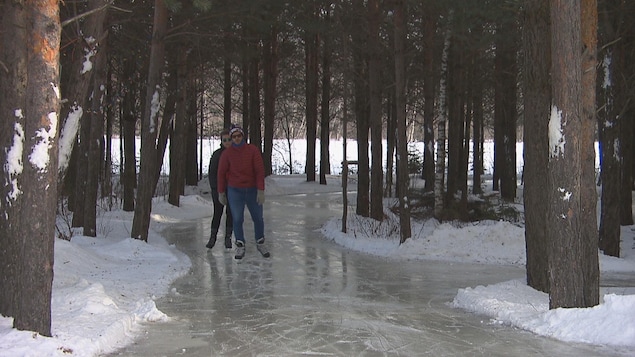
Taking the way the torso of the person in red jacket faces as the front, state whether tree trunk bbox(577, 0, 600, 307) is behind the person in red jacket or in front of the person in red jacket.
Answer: in front

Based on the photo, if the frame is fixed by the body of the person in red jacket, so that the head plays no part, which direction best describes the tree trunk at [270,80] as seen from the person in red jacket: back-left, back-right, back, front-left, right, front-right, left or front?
back

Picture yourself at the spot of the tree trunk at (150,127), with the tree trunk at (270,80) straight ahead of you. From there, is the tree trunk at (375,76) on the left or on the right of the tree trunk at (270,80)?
right

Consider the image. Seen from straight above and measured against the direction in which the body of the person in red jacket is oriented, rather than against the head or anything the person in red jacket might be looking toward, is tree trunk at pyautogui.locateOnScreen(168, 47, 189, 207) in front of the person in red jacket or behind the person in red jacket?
behind

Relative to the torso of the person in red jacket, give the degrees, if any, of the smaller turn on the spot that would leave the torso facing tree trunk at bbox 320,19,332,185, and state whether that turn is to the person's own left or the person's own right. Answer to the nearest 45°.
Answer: approximately 180°

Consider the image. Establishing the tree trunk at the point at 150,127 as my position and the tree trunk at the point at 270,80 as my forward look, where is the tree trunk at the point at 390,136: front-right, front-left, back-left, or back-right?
front-right

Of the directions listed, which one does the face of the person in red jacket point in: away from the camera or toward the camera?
toward the camera

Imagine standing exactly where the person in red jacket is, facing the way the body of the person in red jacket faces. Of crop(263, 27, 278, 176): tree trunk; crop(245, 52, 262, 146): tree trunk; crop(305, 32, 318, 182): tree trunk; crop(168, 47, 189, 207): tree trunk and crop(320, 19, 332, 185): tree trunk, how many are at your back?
5

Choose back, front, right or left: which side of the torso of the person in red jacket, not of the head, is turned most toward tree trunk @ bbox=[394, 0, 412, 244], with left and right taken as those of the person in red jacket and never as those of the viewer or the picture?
left

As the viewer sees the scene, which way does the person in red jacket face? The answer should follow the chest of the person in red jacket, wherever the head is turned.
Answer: toward the camera

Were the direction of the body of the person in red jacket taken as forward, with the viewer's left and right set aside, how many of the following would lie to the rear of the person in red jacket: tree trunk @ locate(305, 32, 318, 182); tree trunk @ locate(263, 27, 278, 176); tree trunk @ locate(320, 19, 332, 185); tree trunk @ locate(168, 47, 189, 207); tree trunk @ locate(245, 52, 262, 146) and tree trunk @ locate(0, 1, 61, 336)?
5

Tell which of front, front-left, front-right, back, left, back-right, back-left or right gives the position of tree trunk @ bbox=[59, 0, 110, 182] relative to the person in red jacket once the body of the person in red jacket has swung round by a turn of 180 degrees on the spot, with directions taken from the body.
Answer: back-left

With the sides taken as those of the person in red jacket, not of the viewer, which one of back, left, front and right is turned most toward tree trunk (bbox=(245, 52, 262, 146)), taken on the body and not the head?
back

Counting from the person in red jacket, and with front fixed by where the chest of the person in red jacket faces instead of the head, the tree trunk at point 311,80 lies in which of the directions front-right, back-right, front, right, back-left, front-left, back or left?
back
